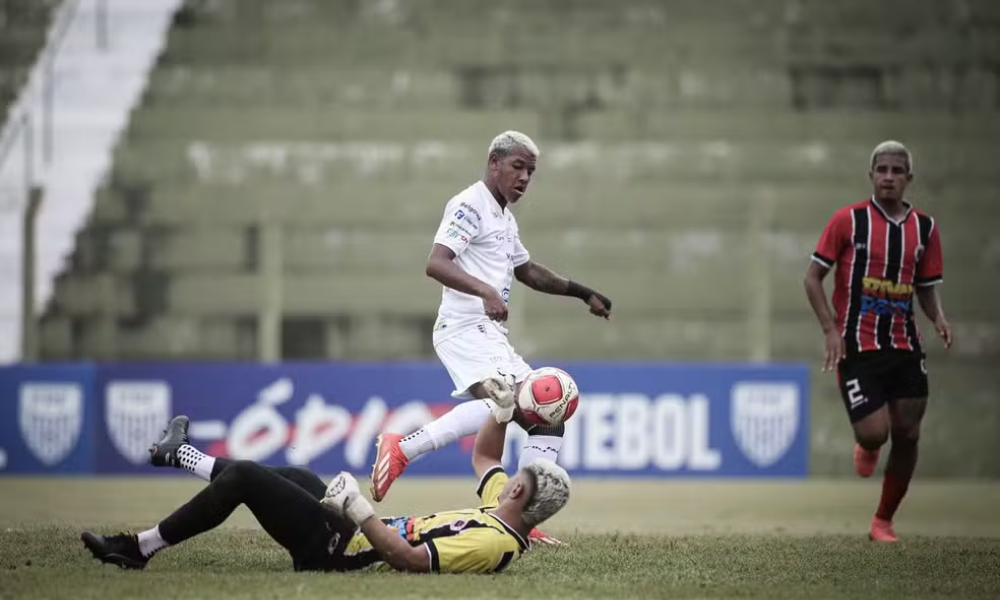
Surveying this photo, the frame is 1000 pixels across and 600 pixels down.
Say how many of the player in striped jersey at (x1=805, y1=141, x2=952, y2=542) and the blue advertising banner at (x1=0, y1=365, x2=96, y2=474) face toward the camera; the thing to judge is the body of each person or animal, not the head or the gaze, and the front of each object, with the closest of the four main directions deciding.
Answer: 2

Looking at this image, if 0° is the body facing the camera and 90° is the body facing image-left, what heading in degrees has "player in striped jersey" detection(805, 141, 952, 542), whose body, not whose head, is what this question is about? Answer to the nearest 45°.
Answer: approximately 0°

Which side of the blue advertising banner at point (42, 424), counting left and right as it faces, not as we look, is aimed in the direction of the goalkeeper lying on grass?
front

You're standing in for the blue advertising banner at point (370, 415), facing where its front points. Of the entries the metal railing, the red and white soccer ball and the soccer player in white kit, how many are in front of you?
2

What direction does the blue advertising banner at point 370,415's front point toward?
toward the camera

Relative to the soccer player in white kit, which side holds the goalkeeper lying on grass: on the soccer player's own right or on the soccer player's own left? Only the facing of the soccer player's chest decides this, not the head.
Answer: on the soccer player's own right

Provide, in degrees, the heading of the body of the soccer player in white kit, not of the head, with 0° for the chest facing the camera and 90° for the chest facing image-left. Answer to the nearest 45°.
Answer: approximately 315°

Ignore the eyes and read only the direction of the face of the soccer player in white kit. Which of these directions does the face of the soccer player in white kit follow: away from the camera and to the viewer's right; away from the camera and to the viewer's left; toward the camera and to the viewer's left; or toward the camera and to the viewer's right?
toward the camera and to the viewer's right

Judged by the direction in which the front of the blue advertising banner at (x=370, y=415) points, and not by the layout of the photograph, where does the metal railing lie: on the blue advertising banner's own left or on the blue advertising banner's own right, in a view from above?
on the blue advertising banner's own right

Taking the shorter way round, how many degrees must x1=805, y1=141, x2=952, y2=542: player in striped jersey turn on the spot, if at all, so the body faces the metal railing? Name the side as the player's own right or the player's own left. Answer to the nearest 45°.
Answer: approximately 135° to the player's own right

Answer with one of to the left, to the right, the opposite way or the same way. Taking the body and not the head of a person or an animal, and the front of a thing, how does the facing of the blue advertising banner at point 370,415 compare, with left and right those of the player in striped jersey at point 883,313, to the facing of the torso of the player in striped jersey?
the same way

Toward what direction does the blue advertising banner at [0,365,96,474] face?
toward the camera

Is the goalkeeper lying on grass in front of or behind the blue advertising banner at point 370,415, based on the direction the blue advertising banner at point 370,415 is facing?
in front

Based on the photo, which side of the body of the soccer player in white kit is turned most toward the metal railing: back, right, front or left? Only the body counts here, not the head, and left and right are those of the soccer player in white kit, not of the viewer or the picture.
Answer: back

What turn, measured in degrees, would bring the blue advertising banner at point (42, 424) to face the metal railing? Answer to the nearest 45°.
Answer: approximately 180°
